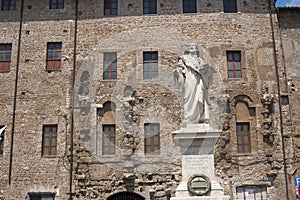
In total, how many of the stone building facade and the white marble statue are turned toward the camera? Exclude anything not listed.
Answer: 2

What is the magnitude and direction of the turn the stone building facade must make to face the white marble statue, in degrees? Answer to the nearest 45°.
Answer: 0° — it already faces it

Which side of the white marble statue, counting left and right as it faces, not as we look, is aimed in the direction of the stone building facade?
back

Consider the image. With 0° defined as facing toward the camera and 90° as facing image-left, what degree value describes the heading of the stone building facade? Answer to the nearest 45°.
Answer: approximately 0°
